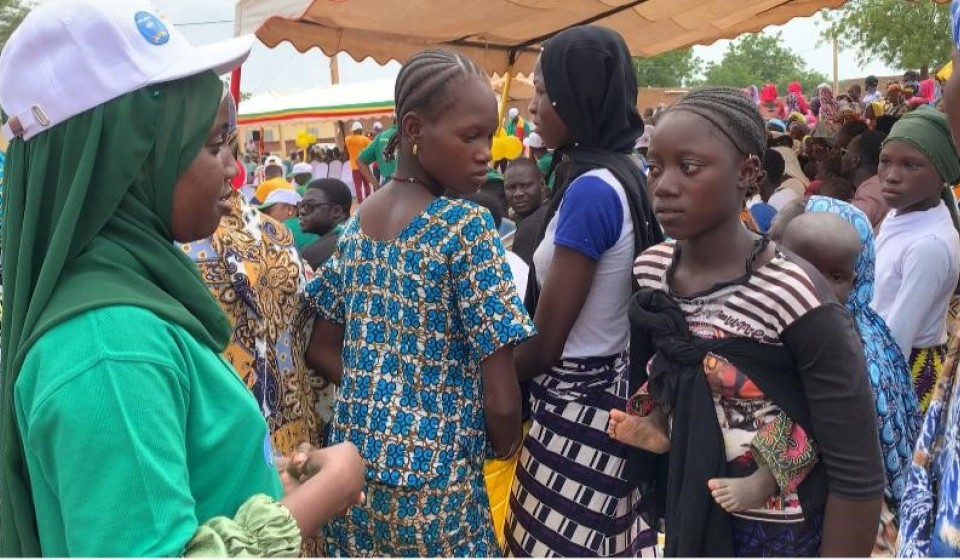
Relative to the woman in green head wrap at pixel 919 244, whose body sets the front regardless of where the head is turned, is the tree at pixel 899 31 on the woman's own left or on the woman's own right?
on the woman's own right

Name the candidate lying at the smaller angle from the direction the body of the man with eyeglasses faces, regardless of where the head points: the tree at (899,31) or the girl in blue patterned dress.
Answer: the girl in blue patterned dress

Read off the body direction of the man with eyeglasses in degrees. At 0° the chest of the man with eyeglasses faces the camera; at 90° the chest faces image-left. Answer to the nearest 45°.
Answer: approximately 45°

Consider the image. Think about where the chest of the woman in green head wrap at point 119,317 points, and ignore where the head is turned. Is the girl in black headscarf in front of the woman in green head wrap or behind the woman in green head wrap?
in front

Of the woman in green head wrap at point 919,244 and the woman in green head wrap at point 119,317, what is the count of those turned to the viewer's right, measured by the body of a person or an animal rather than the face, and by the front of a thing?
1

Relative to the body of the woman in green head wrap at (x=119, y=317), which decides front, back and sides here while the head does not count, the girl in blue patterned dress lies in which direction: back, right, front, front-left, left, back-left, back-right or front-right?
front-left

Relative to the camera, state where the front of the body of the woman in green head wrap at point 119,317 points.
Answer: to the viewer's right

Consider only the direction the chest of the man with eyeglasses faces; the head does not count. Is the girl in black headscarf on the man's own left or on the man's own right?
on the man's own left

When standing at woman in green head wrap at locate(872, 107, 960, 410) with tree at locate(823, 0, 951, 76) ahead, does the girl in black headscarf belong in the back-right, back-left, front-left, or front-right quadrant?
back-left

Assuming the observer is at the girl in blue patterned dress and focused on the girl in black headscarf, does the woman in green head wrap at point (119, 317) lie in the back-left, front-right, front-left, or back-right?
back-right

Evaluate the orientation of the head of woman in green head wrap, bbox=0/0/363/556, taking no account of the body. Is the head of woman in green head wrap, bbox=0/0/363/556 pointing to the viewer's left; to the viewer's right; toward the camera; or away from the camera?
to the viewer's right

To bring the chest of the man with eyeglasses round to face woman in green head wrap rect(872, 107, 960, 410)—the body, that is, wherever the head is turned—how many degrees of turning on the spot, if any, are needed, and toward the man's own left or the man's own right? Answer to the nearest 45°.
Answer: approximately 90° to the man's own left

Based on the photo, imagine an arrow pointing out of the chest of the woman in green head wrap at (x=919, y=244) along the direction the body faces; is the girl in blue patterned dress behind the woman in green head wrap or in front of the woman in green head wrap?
in front
